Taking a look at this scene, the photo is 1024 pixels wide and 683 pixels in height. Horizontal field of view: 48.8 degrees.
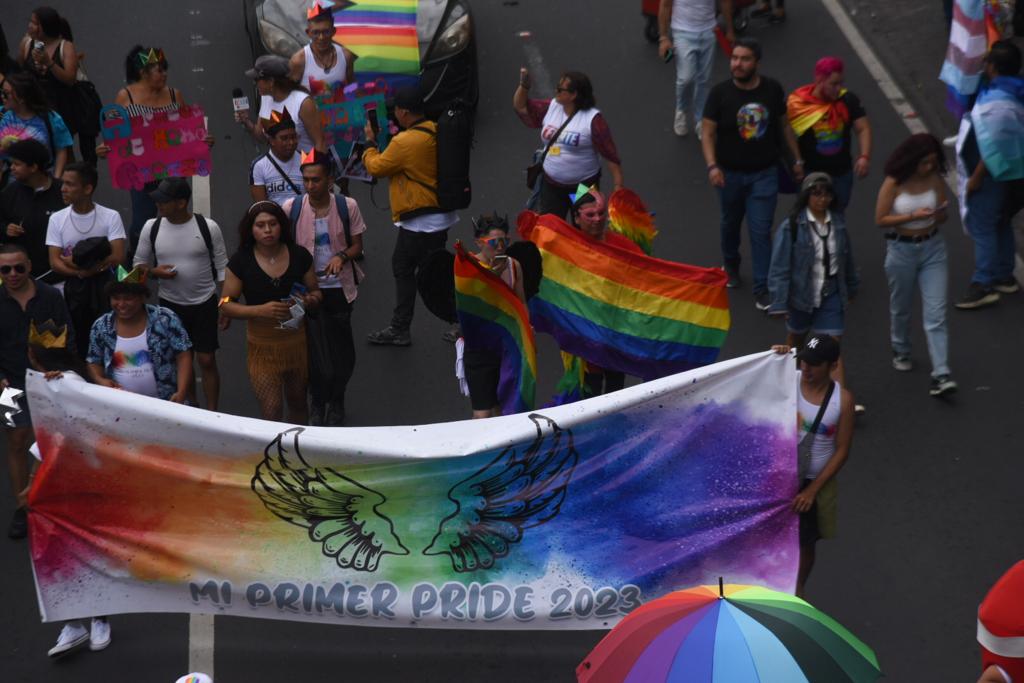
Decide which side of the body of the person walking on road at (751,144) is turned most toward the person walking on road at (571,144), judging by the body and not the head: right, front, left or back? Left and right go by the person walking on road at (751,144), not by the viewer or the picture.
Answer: right

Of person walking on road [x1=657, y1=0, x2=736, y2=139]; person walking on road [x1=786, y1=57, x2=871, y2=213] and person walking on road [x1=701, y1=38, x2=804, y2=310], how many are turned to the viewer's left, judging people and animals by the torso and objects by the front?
0

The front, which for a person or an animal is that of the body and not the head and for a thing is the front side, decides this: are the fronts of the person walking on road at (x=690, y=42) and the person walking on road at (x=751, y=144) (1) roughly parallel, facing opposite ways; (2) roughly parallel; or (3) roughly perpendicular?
roughly parallel

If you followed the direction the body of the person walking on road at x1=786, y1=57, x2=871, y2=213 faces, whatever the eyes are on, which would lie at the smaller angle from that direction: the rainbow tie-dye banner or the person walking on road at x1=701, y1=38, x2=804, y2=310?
the rainbow tie-dye banner

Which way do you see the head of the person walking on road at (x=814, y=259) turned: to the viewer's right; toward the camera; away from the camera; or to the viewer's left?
toward the camera

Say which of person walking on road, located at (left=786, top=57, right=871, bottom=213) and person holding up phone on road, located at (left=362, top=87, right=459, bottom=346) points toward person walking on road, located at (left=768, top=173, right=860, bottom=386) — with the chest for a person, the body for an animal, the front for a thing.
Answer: person walking on road, located at (left=786, top=57, right=871, bottom=213)

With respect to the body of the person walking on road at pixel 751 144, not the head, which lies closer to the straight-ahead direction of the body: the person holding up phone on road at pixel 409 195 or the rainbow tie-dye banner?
the rainbow tie-dye banner

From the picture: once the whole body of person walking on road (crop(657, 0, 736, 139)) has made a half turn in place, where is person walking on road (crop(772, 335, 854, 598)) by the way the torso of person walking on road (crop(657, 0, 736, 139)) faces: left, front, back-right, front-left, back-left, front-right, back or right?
back

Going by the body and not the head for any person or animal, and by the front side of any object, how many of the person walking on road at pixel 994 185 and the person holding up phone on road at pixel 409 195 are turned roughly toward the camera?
0

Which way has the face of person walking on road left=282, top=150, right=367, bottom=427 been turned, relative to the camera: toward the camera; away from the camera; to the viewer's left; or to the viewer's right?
toward the camera

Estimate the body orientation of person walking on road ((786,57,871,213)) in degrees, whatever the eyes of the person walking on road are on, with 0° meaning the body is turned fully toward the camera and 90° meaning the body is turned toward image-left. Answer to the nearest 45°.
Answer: approximately 0°

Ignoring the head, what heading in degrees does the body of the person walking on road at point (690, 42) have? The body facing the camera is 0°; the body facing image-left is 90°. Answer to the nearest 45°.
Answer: approximately 0°

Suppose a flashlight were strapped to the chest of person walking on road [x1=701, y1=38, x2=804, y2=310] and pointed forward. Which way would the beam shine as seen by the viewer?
toward the camera

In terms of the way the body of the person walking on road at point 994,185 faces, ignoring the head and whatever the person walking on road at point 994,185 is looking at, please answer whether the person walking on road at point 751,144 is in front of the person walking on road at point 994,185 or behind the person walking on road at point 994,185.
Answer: in front

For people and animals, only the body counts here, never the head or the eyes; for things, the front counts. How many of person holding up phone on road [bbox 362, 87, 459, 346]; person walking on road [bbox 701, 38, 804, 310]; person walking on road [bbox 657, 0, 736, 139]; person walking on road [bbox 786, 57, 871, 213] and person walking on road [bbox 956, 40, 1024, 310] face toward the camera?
3

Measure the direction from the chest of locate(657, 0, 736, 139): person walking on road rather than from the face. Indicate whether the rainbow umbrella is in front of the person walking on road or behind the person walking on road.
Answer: in front

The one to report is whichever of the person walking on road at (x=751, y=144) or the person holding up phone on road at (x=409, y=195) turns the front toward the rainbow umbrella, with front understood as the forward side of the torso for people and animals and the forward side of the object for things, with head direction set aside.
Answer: the person walking on road at (x=751, y=144)

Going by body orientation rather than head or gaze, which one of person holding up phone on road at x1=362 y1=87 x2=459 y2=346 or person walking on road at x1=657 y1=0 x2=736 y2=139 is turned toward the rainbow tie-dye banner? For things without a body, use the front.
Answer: person walking on road at x1=657 y1=0 x2=736 y2=139
